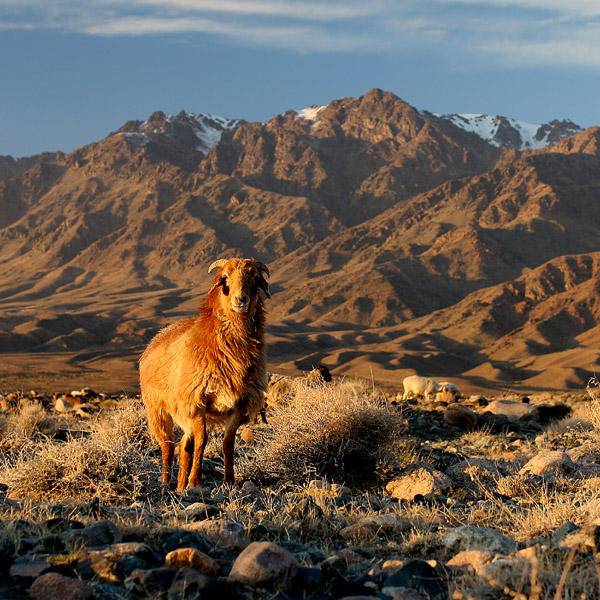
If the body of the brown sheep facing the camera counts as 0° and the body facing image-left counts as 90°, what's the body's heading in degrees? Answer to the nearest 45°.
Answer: approximately 315°

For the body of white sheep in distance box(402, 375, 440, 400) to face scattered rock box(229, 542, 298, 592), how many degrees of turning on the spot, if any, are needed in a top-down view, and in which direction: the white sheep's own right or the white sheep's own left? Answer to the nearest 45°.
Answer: approximately 90° to the white sheep's own right

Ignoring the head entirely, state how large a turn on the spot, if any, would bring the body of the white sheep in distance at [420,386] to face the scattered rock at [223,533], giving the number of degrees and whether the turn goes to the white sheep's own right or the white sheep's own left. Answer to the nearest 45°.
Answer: approximately 90° to the white sheep's own right

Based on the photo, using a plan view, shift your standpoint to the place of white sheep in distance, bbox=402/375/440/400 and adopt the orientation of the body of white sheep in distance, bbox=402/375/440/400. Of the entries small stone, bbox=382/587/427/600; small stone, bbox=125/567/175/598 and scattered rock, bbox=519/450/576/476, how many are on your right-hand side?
3

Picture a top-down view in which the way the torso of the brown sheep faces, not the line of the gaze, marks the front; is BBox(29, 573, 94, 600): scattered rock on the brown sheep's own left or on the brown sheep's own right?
on the brown sheep's own right

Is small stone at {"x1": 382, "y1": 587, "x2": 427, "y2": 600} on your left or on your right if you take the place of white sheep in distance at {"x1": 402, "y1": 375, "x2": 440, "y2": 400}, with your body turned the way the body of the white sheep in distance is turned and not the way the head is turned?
on your right

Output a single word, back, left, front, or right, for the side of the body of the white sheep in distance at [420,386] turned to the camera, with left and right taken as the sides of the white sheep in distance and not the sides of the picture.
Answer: right

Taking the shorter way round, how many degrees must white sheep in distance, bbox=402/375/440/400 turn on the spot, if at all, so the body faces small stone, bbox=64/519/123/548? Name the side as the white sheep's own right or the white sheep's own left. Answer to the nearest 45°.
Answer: approximately 90° to the white sheep's own right

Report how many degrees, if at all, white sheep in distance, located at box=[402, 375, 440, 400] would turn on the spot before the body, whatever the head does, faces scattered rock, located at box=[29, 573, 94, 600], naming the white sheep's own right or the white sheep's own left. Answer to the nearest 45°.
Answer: approximately 90° to the white sheep's own right
